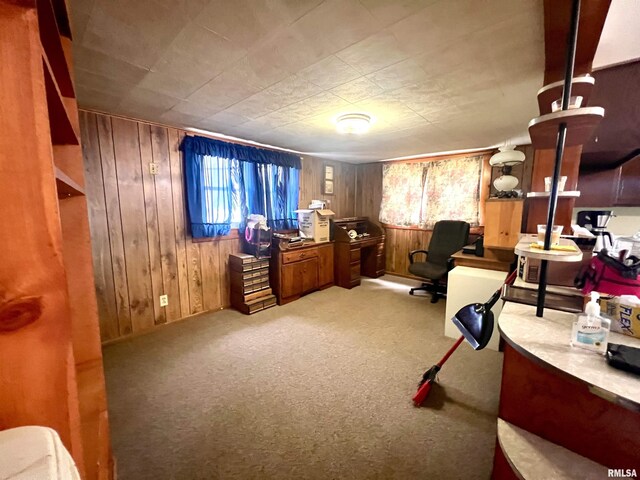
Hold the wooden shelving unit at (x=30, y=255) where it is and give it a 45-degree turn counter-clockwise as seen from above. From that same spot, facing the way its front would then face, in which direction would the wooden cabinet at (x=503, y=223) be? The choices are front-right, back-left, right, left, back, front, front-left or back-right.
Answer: front-right

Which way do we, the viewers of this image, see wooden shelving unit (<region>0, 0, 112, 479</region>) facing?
facing to the right of the viewer

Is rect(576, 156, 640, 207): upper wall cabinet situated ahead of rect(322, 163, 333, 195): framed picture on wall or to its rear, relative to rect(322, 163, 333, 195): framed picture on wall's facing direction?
ahead

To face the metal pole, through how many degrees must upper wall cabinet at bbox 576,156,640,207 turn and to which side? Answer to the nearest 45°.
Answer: approximately 45° to its left

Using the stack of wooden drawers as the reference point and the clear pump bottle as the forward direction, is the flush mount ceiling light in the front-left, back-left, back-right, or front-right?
front-left

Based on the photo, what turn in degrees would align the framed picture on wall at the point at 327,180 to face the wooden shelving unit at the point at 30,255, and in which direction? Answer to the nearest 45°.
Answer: approximately 45° to its right

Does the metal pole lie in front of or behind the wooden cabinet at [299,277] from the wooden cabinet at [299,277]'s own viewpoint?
in front

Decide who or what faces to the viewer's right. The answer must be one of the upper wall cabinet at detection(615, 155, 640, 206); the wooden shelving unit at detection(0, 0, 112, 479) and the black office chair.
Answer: the wooden shelving unit

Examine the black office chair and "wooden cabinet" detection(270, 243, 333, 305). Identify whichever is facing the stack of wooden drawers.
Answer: the black office chair

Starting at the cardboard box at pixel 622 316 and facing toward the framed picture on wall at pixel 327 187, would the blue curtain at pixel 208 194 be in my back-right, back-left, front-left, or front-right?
front-left

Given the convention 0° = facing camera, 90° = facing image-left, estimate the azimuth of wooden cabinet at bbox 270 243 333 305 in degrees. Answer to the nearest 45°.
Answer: approximately 315°

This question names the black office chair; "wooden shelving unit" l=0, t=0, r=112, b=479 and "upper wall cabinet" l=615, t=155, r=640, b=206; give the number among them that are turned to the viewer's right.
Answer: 1

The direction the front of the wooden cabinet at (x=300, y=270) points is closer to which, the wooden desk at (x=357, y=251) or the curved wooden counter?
the curved wooden counter

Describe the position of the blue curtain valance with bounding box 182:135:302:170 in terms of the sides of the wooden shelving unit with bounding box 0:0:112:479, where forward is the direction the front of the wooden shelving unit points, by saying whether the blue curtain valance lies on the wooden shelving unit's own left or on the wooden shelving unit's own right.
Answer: on the wooden shelving unit's own left

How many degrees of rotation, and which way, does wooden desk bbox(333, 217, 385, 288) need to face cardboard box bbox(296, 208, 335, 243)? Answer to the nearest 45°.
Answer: approximately 90° to its right

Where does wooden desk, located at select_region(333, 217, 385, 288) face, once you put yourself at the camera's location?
facing the viewer and to the right of the viewer

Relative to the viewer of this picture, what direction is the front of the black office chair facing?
facing the viewer and to the left of the viewer
